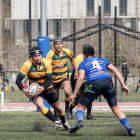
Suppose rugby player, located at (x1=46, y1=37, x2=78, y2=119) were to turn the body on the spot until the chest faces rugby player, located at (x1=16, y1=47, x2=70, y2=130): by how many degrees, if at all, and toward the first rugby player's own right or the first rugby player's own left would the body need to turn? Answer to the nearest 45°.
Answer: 0° — they already face them

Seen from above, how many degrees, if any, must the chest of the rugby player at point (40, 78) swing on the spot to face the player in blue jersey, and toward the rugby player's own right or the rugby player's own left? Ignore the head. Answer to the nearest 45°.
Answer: approximately 45° to the rugby player's own left

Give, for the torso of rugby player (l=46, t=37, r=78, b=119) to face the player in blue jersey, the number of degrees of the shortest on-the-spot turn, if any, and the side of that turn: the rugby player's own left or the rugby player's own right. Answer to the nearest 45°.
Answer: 0° — they already face them

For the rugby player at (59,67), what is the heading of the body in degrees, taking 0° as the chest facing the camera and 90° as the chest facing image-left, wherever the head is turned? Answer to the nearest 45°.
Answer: approximately 0°

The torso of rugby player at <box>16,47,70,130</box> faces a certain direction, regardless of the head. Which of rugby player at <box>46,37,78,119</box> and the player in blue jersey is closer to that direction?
the player in blue jersey
